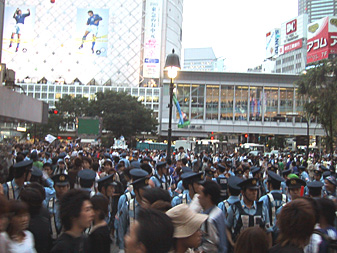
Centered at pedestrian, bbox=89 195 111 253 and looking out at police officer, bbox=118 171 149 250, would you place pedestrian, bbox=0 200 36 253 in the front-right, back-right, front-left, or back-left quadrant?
back-left

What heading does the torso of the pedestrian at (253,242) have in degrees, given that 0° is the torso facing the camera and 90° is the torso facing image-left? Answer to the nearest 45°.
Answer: approximately 180°

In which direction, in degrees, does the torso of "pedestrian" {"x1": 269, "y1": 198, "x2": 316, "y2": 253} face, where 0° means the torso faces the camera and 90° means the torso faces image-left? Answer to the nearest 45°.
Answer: approximately 180°

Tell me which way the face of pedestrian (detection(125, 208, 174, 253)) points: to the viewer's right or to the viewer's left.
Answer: to the viewer's left

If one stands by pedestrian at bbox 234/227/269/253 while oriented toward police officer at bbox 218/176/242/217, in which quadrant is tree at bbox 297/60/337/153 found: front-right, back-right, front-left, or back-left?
front-right

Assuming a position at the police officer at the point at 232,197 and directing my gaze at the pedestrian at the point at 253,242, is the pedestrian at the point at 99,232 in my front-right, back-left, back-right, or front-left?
front-right

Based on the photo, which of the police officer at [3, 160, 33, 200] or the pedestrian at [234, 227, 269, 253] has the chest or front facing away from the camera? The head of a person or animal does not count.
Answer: the pedestrian
